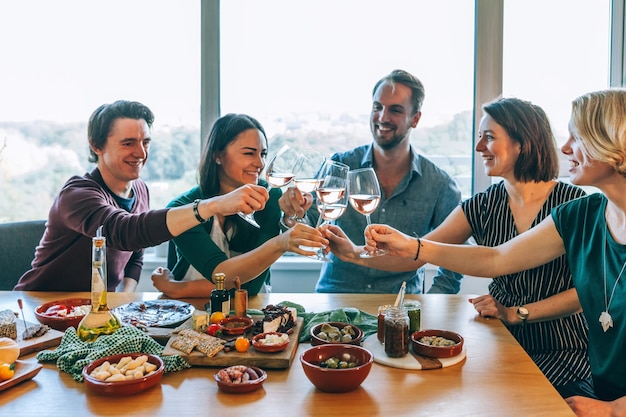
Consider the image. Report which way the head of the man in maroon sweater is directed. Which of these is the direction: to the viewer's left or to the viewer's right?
to the viewer's right

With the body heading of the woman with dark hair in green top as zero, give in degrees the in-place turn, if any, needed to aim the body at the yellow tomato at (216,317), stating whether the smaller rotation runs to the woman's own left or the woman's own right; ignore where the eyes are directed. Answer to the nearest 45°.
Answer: approximately 45° to the woman's own right

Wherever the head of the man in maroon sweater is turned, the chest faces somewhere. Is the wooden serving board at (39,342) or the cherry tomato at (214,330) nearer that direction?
the cherry tomato

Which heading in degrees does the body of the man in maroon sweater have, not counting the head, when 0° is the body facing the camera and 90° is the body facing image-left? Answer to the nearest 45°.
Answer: approximately 315°

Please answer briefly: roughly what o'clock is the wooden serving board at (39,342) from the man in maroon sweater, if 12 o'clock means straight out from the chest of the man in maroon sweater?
The wooden serving board is roughly at 2 o'clock from the man in maroon sweater.
